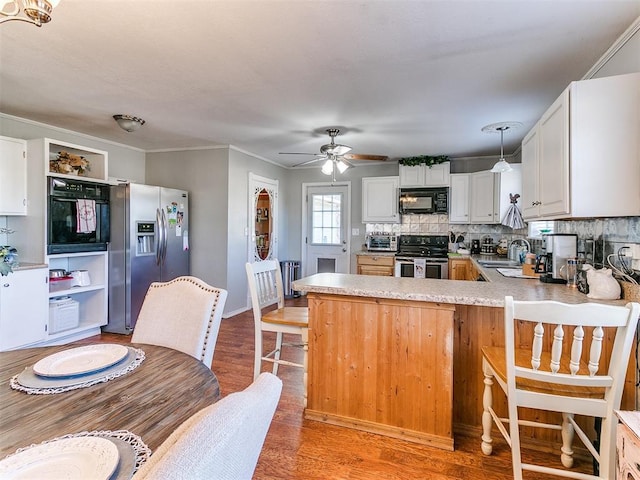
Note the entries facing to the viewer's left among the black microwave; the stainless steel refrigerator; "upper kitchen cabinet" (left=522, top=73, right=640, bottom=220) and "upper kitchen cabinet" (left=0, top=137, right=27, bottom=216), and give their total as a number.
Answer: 1

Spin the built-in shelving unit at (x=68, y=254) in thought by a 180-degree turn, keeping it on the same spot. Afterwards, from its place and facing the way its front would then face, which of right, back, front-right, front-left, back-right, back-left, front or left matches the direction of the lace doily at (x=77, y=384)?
back-left

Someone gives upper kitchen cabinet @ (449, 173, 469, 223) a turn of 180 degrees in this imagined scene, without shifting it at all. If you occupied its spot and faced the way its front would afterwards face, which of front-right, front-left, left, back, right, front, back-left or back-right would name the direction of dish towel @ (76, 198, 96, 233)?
back-left

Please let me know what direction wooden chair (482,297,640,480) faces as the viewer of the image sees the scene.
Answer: facing away from the viewer and to the left of the viewer

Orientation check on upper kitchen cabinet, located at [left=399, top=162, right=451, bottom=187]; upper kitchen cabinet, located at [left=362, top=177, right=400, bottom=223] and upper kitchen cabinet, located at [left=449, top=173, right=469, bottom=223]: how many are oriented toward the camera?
3

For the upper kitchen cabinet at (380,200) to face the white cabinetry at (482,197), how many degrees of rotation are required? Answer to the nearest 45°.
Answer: approximately 90° to its left

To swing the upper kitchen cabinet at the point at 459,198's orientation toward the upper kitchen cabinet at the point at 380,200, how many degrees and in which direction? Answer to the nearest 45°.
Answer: approximately 90° to its right

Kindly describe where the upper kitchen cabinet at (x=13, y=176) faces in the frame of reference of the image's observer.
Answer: facing the viewer and to the right of the viewer

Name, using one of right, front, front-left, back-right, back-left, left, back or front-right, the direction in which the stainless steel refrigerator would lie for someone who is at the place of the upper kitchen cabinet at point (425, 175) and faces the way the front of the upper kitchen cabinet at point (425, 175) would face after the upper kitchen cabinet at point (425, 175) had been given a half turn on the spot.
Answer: back-left

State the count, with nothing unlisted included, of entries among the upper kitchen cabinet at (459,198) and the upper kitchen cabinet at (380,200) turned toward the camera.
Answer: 2

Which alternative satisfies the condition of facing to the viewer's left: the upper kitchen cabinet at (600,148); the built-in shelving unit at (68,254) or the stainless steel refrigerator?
the upper kitchen cabinet

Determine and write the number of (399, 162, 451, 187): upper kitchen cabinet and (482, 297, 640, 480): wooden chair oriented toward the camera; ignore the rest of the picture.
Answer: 1

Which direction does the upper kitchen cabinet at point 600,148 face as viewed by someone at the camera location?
facing to the left of the viewer

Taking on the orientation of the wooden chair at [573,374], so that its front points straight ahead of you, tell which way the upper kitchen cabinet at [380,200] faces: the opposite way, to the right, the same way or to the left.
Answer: the opposite way

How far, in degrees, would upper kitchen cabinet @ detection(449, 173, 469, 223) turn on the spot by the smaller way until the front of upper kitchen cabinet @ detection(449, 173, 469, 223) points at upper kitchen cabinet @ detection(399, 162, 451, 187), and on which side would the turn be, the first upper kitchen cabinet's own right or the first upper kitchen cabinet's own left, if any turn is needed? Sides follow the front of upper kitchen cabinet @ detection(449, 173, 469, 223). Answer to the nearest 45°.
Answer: approximately 90° to the first upper kitchen cabinet's own right
